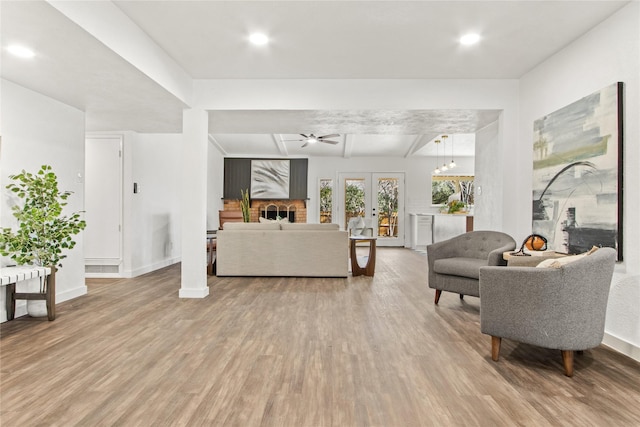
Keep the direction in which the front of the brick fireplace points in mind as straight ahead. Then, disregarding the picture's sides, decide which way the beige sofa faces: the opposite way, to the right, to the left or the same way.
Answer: the opposite way

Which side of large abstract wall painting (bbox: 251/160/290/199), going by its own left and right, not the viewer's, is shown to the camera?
front

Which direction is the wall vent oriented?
toward the camera

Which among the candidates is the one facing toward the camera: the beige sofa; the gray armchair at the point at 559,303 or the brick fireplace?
the brick fireplace

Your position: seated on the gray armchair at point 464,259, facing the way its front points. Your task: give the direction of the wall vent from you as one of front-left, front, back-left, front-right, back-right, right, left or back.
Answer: front-right

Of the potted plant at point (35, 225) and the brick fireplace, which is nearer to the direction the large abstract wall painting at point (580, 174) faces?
the potted plant

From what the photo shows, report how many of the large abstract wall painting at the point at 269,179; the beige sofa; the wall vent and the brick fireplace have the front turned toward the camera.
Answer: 3

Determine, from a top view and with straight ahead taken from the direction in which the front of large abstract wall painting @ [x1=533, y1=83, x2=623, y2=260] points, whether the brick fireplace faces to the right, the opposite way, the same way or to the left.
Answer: to the left

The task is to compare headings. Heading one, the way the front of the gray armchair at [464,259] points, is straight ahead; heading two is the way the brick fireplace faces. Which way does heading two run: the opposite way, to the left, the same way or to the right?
to the left

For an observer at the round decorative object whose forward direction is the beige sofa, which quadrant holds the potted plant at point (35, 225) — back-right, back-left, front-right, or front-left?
front-left

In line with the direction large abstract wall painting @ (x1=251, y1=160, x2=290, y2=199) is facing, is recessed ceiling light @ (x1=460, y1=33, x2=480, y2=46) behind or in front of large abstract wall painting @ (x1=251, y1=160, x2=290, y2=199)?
in front

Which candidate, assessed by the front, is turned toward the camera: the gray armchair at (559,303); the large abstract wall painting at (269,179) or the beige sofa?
the large abstract wall painting

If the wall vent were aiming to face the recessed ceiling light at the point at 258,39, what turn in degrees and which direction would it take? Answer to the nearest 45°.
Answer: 0° — it already faces it

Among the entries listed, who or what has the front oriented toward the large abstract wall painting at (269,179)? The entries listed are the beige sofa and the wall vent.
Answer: the beige sofa

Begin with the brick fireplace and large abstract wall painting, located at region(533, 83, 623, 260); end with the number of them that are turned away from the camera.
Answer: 0

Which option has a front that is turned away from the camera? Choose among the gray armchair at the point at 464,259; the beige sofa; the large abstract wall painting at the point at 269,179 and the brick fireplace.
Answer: the beige sofa

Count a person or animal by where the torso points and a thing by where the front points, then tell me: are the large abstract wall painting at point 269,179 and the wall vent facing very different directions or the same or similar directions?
same or similar directions

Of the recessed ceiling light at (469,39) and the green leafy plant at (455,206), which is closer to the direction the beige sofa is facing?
the green leafy plant

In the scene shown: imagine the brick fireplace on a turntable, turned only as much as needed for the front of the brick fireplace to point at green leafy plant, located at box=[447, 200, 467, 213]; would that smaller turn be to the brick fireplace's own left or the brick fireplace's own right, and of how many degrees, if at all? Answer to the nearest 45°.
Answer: approximately 90° to the brick fireplace's own left

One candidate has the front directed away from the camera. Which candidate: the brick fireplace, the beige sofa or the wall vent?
the beige sofa
